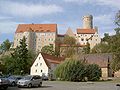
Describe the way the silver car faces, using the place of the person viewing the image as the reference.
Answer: facing the viewer and to the left of the viewer
